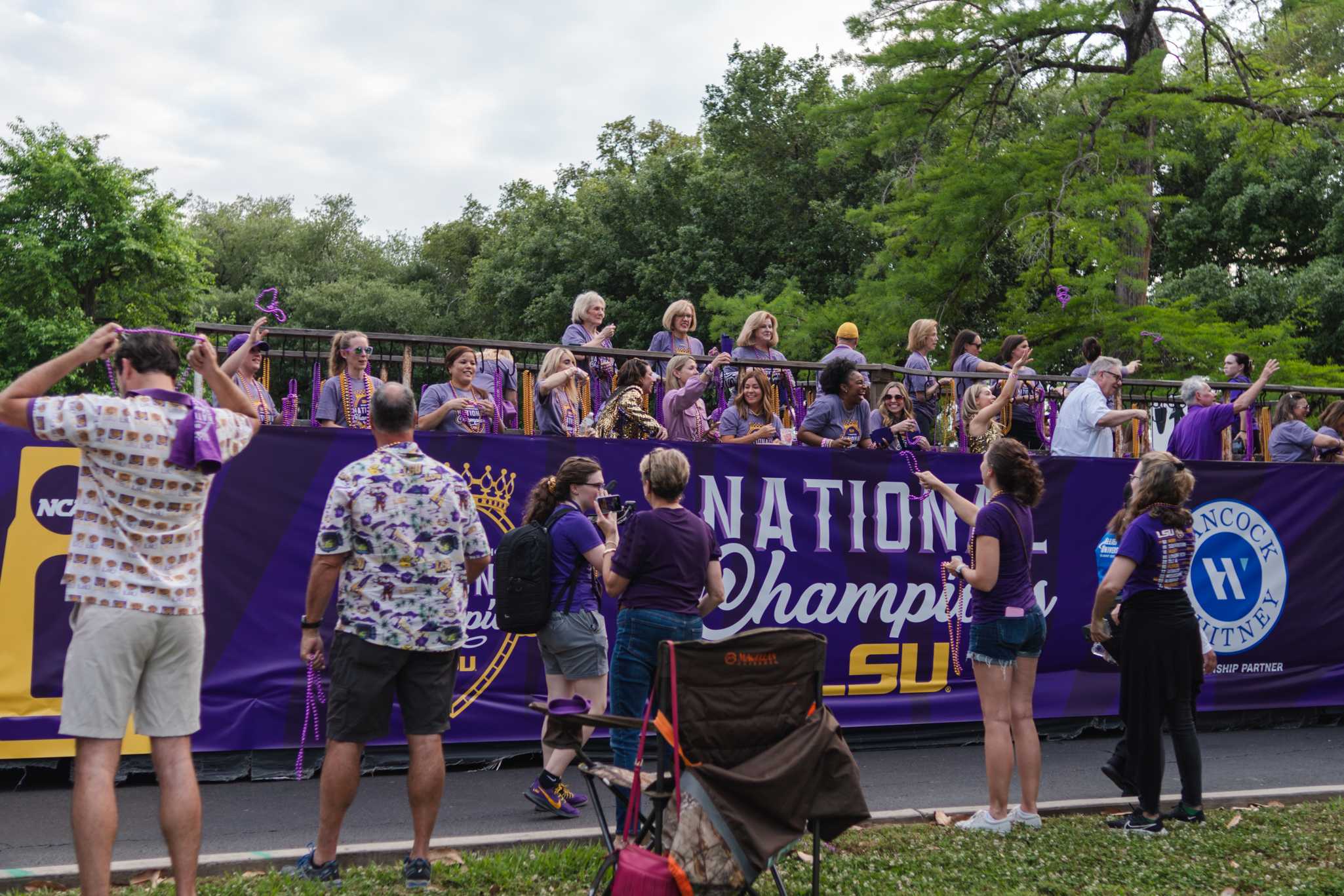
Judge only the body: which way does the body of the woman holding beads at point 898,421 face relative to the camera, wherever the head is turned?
toward the camera

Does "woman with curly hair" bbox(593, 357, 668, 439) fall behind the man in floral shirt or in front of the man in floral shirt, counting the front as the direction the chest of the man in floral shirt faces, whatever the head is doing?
in front

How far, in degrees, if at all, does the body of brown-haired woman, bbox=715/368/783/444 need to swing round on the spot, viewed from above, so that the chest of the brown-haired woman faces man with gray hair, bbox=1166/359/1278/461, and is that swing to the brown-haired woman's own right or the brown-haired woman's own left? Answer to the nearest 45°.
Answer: approximately 135° to the brown-haired woman's own left

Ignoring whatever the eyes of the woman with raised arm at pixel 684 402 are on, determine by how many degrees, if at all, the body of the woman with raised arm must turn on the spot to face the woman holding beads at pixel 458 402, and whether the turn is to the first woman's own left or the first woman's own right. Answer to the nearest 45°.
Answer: approximately 135° to the first woman's own right

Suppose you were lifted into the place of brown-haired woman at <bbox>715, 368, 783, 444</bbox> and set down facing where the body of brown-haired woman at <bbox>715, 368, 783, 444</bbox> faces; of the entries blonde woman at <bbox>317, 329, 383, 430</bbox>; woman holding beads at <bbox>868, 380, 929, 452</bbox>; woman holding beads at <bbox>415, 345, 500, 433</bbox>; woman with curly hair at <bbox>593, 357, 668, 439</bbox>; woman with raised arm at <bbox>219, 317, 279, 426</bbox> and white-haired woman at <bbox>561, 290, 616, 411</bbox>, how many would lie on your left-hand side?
1

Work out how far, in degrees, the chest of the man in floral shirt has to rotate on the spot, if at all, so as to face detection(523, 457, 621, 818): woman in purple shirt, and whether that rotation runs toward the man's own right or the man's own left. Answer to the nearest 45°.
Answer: approximately 45° to the man's own right

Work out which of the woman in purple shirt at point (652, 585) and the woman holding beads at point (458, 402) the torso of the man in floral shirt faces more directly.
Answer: the woman holding beads

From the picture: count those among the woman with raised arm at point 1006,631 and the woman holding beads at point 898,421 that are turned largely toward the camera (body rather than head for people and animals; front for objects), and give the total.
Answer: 1

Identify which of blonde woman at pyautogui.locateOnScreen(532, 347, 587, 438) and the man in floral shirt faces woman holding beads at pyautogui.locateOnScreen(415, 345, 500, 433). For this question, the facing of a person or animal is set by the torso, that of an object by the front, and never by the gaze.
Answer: the man in floral shirt

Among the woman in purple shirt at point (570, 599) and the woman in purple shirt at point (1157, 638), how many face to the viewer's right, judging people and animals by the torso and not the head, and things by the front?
1

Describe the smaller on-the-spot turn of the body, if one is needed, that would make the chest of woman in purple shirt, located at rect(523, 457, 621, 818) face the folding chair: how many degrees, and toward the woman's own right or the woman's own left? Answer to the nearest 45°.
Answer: approximately 90° to the woman's own right

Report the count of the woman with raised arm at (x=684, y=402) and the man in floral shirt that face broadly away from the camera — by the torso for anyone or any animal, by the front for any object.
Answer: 1

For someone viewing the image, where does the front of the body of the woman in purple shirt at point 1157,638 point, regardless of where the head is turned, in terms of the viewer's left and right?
facing away from the viewer and to the left of the viewer

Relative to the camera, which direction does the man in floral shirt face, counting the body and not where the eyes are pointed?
away from the camera

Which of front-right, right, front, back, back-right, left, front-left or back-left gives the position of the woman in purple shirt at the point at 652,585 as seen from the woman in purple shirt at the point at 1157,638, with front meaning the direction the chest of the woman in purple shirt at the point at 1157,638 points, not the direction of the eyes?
left

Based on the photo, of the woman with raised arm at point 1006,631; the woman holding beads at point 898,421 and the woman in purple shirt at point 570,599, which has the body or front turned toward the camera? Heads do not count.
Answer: the woman holding beads

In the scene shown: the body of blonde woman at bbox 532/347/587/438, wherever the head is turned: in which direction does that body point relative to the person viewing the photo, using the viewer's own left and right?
facing the viewer and to the right of the viewer

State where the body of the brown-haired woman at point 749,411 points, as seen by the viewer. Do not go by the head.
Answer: toward the camera
